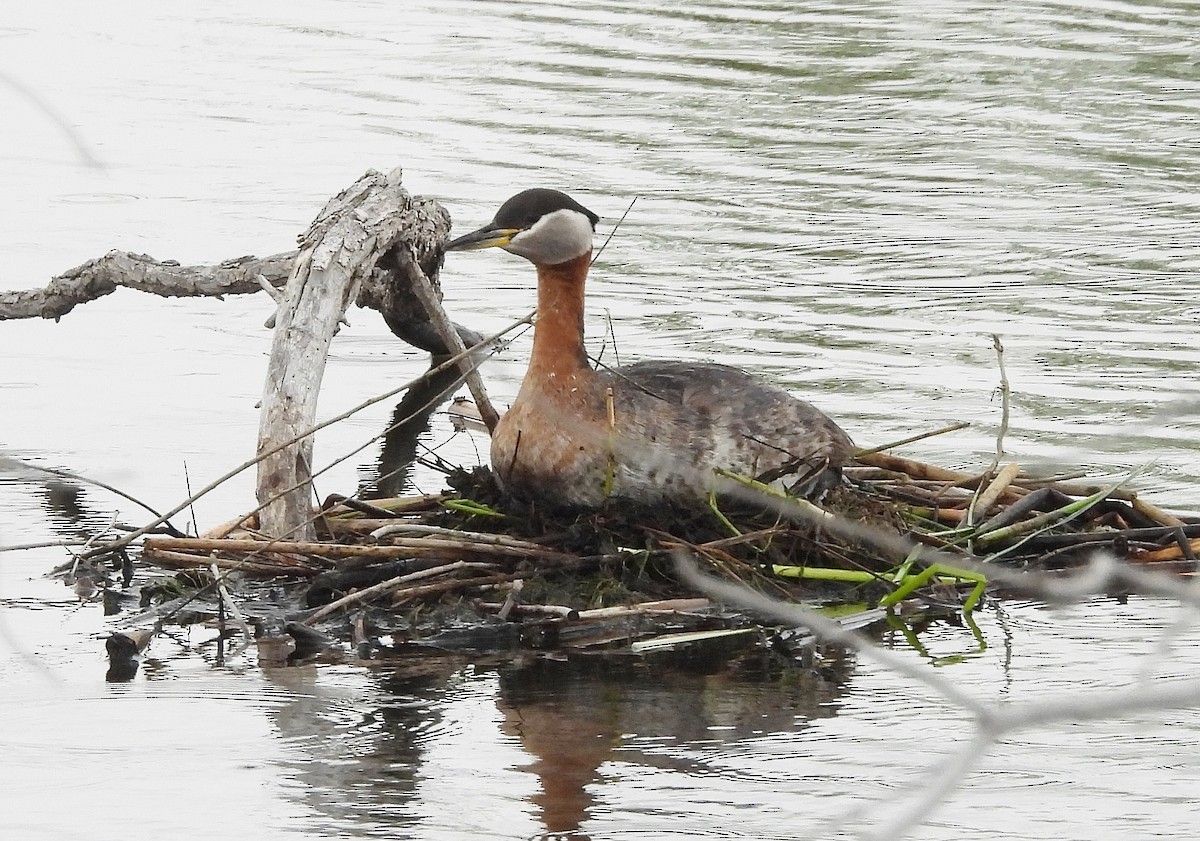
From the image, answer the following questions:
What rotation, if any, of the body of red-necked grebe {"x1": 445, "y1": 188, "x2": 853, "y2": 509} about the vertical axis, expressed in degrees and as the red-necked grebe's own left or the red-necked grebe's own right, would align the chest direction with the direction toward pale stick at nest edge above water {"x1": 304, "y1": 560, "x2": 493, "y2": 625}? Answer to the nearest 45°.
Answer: approximately 45° to the red-necked grebe's own left

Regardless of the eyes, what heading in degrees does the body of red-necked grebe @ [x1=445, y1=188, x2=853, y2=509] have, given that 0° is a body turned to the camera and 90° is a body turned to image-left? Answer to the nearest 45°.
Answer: approximately 90°

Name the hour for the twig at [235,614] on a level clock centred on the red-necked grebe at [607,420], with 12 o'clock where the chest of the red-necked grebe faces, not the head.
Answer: The twig is roughly at 11 o'clock from the red-necked grebe.
